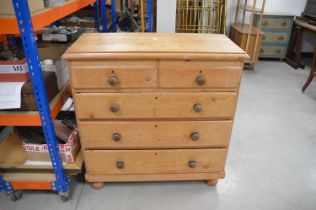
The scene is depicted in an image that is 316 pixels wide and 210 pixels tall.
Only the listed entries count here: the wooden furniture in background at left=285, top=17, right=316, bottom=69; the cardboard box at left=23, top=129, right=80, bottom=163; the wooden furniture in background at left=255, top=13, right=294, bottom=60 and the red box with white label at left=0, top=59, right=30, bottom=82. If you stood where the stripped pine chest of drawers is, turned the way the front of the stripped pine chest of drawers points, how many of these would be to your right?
2

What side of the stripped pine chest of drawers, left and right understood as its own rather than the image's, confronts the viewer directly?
front

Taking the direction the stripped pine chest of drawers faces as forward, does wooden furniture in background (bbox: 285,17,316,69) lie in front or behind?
behind

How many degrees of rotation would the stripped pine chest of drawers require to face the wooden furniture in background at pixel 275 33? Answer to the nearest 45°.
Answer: approximately 135° to its left

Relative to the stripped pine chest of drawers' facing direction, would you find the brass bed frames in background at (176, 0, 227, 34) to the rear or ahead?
to the rear

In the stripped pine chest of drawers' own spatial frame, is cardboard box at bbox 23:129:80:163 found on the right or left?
on its right

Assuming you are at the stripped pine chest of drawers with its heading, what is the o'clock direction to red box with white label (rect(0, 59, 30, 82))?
The red box with white label is roughly at 3 o'clock from the stripped pine chest of drawers.

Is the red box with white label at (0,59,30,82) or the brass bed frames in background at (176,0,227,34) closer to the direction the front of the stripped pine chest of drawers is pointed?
the red box with white label

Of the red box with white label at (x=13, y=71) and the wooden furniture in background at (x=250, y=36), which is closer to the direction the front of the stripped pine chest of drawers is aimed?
the red box with white label
